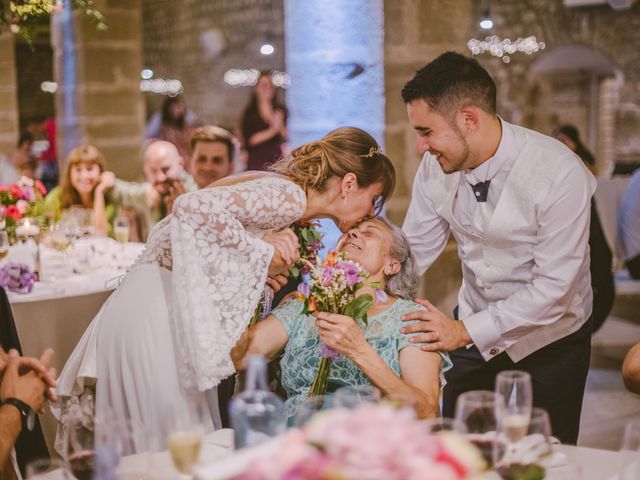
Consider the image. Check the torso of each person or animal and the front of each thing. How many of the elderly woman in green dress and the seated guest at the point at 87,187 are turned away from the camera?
0

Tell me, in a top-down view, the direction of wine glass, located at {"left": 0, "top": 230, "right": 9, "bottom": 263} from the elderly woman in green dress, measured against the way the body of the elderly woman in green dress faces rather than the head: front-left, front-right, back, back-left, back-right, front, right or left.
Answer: right

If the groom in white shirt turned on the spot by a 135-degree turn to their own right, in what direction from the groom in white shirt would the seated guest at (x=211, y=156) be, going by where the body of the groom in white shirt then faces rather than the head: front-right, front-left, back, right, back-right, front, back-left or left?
front-left

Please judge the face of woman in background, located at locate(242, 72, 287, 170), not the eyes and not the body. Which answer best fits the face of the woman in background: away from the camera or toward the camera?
toward the camera

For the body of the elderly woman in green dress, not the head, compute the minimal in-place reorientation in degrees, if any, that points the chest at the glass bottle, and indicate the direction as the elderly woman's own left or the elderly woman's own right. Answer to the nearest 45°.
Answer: approximately 45° to the elderly woman's own left

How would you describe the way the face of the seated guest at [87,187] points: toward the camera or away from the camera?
toward the camera

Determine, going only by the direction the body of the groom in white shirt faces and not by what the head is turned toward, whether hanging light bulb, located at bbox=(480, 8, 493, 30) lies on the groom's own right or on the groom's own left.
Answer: on the groom's own right

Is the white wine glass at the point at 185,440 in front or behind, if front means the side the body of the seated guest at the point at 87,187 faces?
in front

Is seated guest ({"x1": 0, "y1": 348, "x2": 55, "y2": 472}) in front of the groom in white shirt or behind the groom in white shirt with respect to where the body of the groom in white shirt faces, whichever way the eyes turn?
in front

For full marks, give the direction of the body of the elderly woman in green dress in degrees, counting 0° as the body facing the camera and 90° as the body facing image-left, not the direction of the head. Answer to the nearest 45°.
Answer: approximately 45°

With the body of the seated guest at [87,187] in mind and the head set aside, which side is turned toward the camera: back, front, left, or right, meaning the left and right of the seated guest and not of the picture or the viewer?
front

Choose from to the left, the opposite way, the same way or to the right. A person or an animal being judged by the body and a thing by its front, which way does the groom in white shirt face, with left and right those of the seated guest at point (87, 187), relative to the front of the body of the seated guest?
to the right

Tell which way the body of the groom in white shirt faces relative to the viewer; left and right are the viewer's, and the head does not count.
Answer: facing the viewer and to the left of the viewer

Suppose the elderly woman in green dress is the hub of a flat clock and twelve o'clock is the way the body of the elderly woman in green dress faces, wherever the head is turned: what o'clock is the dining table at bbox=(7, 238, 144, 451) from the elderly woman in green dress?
The dining table is roughly at 3 o'clock from the elderly woman in green dress.

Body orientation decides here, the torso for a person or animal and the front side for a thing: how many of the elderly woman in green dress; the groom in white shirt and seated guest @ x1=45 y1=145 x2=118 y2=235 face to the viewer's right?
0

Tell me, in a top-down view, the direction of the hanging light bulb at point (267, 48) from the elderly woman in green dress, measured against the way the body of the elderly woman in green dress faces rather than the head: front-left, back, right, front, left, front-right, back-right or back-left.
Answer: back-right
